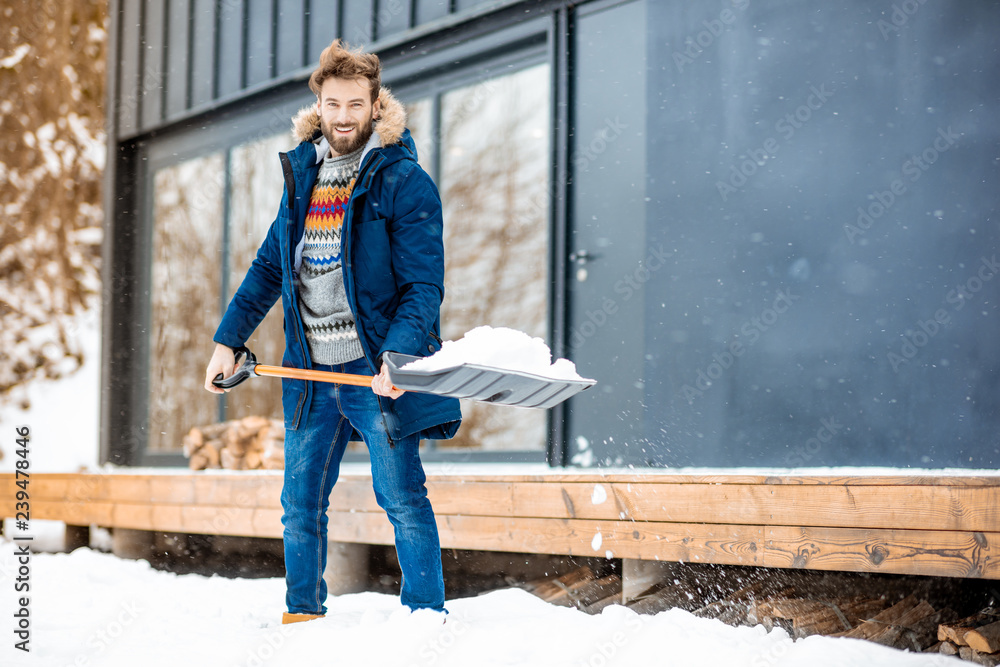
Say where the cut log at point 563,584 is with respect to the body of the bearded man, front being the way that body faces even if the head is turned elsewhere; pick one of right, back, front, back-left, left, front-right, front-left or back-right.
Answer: back

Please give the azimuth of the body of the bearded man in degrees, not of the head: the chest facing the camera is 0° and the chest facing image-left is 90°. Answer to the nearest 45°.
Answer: approximately 45°

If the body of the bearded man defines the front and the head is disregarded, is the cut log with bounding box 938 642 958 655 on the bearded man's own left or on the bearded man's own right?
on the bearded man's own left

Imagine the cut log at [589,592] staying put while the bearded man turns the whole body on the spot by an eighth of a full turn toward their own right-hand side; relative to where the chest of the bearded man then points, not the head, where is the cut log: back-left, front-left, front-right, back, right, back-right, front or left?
back-right

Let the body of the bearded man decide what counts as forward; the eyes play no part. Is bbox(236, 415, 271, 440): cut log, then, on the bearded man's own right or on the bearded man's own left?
on the bearded man's own right

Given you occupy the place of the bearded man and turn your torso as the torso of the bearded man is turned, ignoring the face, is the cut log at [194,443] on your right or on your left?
on your right
